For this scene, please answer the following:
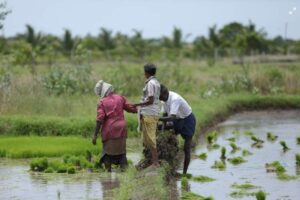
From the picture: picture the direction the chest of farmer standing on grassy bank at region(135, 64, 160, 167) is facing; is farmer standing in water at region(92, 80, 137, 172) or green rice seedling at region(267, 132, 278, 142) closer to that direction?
the farmer standing in water

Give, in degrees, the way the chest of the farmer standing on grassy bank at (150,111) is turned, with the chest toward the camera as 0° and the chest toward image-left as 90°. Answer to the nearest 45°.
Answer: approximately 90°

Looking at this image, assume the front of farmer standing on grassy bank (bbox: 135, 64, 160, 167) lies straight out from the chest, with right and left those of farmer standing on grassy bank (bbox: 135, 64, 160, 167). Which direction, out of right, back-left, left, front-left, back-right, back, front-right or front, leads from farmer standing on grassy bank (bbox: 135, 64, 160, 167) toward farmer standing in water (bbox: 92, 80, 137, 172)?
front-right

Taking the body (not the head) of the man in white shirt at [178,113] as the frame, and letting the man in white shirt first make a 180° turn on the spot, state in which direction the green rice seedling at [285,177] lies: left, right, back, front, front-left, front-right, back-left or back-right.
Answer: front

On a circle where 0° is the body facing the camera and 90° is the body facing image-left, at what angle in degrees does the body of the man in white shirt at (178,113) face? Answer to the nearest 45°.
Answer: approximately 90°

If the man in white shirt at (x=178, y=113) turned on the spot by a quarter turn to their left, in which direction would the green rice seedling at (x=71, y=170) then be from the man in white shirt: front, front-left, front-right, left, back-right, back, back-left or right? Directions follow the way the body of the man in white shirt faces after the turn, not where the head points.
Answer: right
